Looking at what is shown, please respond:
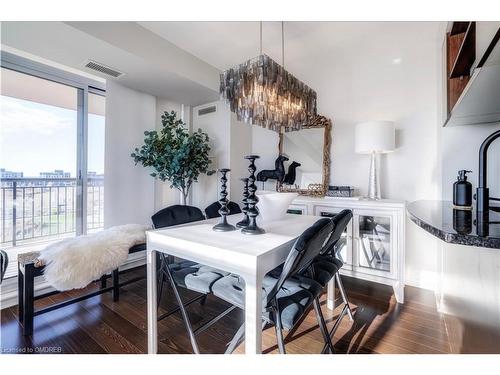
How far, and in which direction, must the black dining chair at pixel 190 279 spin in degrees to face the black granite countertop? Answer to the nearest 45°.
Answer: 0° — it already faces it

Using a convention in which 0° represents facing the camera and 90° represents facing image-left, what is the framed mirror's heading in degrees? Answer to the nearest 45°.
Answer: approximately 45°

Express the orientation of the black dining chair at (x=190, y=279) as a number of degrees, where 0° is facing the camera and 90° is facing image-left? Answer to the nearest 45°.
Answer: approximately 315°

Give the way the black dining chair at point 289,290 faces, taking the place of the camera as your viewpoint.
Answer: facing away from the viewer and to the left of the viewer

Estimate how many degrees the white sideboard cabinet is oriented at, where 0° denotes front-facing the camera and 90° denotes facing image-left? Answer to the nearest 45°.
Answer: approximately 45°

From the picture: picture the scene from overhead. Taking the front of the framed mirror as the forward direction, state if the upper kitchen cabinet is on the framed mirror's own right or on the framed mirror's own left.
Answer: on the framed mirror's own left
